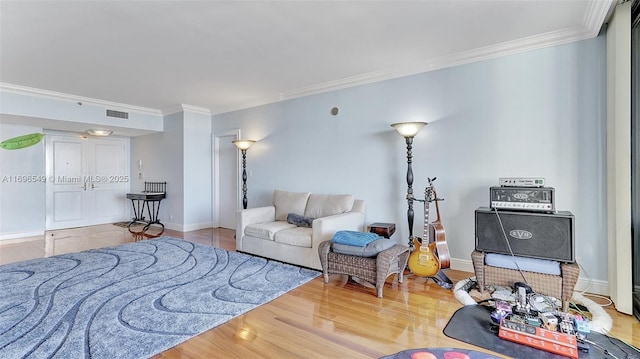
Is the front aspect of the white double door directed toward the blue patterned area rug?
yes

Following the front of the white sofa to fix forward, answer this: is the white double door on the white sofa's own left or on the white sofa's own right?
on the white sofa's own right

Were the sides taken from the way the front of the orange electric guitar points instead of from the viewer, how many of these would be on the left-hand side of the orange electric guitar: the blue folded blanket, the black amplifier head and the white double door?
1

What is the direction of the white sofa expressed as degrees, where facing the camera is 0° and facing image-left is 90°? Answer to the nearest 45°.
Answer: approximately 45°

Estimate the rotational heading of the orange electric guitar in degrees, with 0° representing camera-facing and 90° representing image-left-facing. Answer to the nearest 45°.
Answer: approximately 0°

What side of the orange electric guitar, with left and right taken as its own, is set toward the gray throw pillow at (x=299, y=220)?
right
